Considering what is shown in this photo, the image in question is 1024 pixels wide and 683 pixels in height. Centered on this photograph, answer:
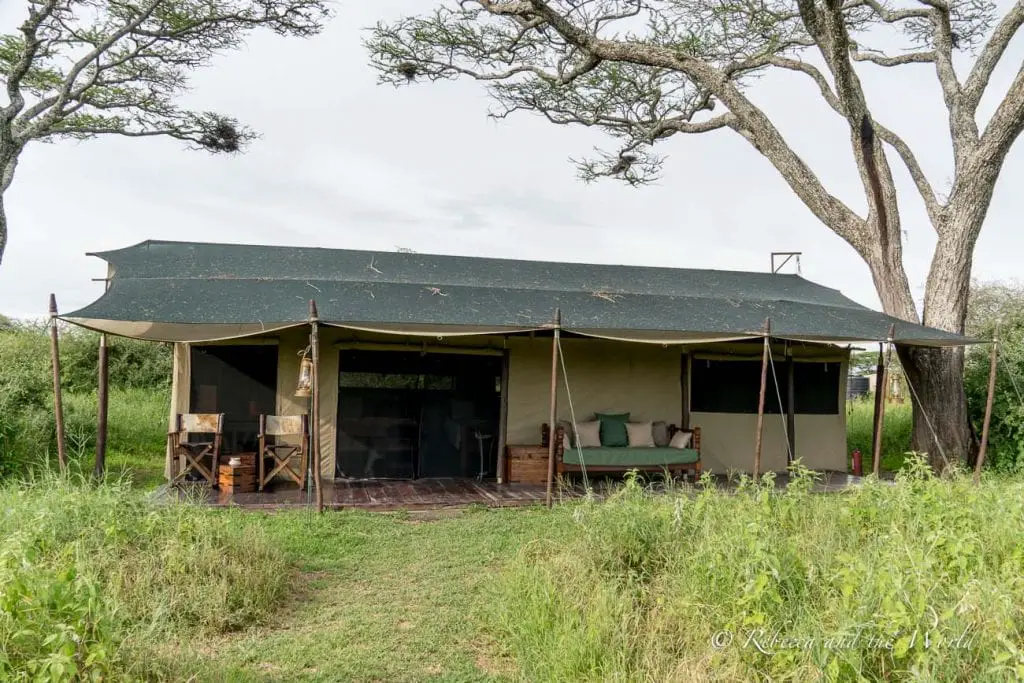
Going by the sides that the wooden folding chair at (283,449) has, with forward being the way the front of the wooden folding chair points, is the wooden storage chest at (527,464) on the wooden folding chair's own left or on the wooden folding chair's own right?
on the wooden folding chair's own left

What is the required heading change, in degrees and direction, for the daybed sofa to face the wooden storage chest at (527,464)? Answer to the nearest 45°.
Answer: approximately 90° to its right

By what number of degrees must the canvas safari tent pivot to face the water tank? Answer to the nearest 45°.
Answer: approximately 135° to its left

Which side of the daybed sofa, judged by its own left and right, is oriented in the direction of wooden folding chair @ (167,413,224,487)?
right

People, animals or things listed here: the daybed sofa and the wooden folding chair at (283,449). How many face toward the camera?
2

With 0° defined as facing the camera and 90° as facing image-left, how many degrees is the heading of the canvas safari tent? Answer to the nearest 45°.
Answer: approximately 0°

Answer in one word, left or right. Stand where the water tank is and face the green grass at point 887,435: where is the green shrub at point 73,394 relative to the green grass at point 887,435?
right

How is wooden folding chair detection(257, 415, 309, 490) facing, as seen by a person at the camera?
facing the viewer

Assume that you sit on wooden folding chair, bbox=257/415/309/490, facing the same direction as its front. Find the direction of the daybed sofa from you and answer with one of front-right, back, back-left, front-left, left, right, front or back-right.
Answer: left
